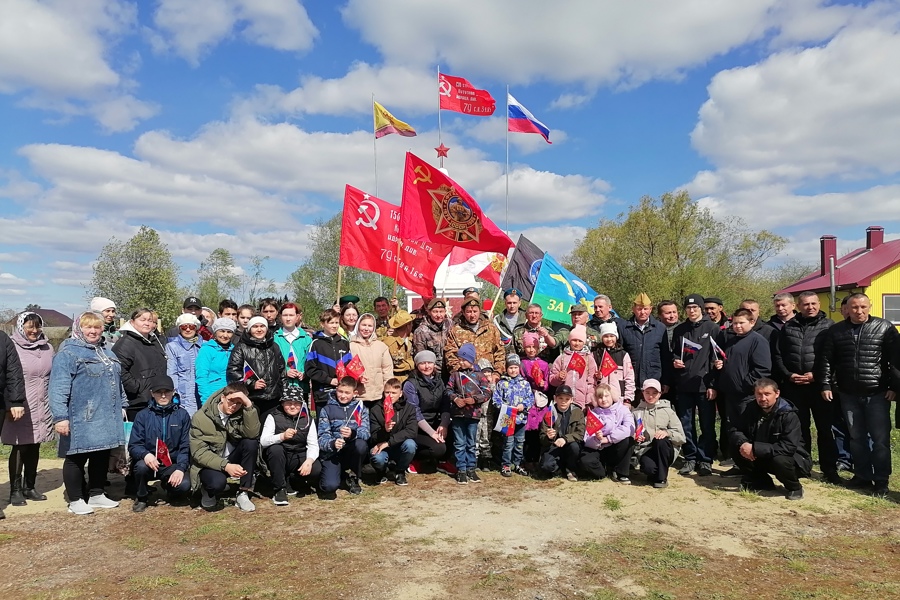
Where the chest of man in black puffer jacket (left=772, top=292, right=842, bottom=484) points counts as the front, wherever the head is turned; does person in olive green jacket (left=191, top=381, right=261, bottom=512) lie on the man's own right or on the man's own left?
on the man's own right

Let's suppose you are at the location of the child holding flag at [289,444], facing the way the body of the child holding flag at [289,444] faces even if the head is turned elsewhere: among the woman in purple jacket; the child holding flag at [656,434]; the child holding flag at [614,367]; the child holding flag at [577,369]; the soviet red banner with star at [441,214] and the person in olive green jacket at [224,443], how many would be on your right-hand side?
2

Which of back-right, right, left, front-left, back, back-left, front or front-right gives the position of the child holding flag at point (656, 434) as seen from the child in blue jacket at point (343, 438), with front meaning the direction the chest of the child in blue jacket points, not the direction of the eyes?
left

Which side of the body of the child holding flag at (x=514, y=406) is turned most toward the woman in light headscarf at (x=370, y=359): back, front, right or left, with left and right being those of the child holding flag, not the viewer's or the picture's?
right

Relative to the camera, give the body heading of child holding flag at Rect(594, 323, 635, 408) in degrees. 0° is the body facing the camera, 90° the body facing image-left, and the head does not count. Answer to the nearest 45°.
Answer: approximately 0°

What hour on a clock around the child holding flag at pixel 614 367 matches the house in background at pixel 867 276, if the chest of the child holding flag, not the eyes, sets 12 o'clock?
The house in background is roughly at 7 o'clock from the child holding flag.

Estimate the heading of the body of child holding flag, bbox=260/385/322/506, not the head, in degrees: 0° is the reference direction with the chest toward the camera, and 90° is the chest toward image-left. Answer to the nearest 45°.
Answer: approximately 0°

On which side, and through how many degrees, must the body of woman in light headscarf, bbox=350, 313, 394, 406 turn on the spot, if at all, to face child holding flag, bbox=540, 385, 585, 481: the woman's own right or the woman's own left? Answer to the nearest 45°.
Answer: approximately 90° to the woman's own left
